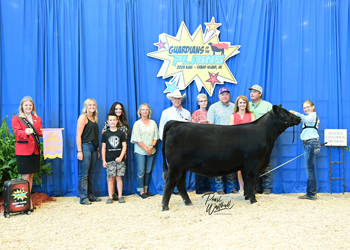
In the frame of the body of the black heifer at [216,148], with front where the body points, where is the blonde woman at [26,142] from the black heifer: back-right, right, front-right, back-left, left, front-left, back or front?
back

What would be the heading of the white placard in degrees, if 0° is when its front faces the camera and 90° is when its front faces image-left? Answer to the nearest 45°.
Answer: approximately 0°

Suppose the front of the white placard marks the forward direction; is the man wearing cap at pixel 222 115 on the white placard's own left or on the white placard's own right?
on the white placard's own right

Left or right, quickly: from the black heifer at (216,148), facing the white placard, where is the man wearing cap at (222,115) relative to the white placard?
left

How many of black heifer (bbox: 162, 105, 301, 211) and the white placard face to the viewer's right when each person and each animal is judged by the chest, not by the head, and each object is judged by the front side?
1

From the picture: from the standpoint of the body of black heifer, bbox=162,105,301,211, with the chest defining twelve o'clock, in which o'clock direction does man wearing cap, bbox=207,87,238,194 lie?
The man wearing cap is roughly at 9 o'clock from the black heifer.

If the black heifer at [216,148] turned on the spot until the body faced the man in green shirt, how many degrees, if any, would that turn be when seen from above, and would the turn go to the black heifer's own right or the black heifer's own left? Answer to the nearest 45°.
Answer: approximately 45° to the black heifer's own left

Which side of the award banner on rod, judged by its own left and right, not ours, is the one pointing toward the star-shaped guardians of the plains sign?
left

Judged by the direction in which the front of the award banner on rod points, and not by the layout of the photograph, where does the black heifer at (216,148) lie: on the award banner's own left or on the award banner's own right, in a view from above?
on the award banner's own left

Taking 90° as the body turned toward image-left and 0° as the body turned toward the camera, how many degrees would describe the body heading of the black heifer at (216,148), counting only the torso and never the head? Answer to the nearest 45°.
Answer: approximately 270°
